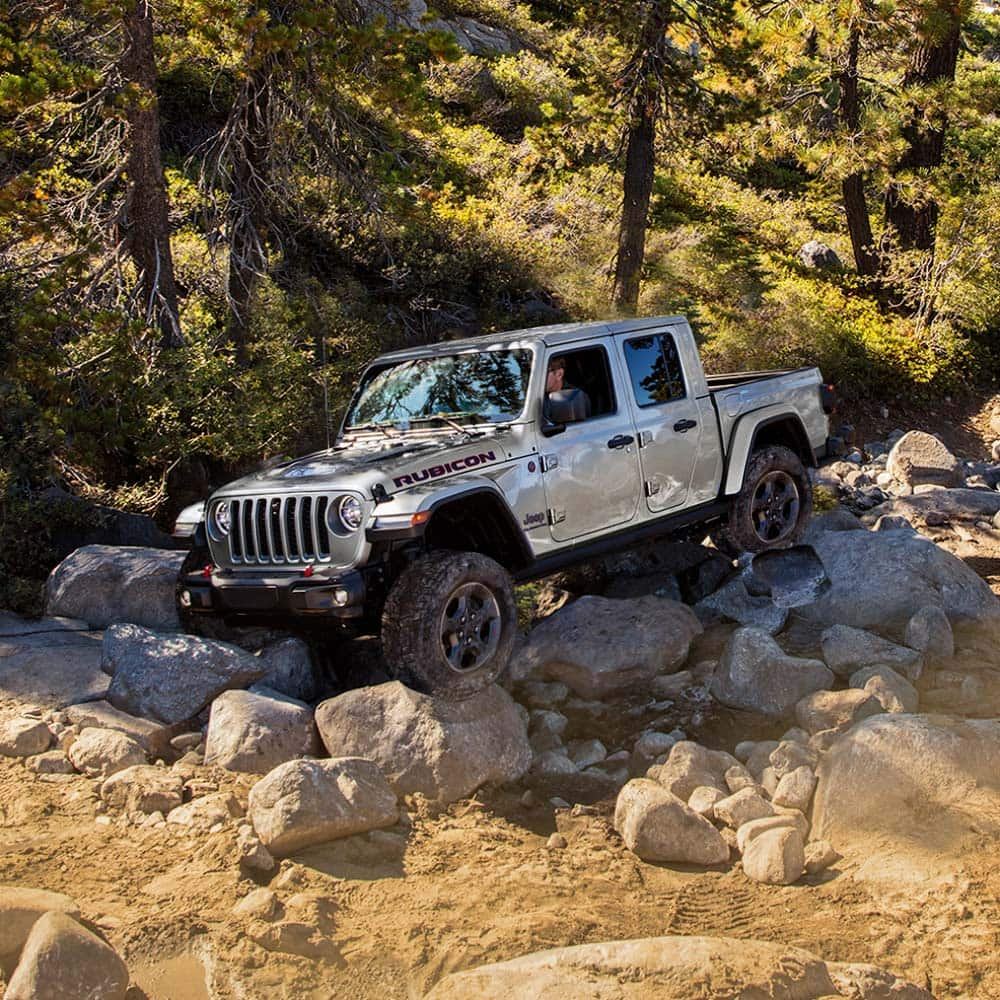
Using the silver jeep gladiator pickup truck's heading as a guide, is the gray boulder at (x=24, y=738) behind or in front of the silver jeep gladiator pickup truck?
in front

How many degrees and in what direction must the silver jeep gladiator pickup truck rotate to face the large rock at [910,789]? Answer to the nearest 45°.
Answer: approximately 90° to its left

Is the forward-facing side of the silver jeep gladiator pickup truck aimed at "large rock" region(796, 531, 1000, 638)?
no

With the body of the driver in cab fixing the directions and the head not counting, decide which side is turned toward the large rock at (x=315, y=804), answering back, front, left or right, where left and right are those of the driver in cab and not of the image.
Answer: front

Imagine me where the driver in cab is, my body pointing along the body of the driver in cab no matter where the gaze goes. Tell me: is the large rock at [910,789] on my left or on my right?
on my left

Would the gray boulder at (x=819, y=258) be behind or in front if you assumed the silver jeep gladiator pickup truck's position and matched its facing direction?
behind

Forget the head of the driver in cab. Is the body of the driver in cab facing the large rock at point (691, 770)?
no

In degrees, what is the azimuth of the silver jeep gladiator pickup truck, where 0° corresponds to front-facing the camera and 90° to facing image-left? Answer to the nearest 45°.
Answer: approximately 45°

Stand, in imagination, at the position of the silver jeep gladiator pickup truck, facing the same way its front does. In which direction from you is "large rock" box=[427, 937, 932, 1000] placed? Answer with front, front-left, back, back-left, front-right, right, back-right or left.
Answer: front-left

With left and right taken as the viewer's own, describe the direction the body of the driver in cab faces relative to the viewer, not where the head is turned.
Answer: facing the viewer and to the left of the viewer

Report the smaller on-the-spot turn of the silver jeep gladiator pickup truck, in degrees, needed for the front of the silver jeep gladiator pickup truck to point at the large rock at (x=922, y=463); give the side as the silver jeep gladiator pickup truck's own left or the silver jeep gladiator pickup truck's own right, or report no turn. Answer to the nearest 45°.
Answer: approximately 180°

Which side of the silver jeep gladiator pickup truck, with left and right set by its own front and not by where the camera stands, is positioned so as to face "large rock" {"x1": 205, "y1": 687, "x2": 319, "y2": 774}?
front

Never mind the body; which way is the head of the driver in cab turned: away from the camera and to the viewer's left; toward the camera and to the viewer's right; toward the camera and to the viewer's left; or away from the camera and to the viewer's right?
toward the camera and to the viewer's left

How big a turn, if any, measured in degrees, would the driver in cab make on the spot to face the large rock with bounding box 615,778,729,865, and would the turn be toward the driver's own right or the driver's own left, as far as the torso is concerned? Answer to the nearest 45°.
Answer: approximately 45° to the driver's own left

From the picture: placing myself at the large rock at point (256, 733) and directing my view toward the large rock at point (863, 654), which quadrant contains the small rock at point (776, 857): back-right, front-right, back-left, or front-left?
front-right

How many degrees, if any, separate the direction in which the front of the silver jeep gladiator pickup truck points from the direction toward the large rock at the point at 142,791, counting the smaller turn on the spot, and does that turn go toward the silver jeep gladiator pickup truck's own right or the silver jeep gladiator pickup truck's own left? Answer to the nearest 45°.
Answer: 0° — it already faces it
